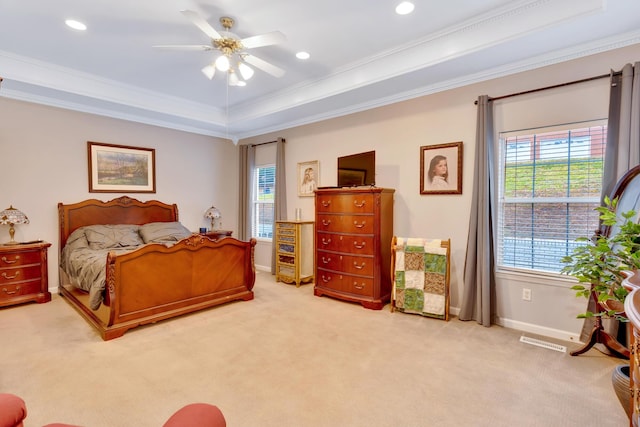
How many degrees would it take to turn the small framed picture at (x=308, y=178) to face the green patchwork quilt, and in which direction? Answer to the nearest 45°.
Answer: approximately 90° to its left

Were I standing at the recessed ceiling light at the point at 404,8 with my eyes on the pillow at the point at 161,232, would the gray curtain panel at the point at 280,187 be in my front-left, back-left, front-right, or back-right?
front-right

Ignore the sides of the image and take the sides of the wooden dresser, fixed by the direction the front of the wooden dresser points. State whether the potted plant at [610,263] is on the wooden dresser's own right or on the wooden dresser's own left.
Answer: on the wooden dresser's own left

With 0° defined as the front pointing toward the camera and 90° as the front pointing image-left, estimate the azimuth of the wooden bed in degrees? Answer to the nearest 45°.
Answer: approximately 315°

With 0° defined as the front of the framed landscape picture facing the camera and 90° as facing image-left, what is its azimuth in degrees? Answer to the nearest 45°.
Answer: approximately 315°

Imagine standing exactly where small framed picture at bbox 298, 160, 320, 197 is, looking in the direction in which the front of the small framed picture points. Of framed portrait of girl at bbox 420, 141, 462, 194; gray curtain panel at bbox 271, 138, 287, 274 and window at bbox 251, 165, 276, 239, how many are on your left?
1

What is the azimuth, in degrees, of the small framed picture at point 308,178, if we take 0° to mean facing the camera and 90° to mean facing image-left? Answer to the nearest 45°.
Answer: approximately 45°

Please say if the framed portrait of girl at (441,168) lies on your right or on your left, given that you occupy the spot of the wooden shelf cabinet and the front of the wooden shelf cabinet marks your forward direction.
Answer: on your left

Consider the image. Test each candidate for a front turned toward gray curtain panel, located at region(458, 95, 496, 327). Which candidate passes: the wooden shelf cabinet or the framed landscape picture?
the framed landscape picture

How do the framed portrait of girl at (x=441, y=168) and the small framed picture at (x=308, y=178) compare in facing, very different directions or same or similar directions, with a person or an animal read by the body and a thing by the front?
same or similar directions

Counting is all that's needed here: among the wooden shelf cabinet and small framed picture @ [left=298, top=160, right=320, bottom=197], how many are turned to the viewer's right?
0

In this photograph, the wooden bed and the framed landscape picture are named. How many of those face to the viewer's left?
0

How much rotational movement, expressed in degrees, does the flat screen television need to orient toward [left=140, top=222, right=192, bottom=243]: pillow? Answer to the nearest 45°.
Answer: approximately 45° to its right

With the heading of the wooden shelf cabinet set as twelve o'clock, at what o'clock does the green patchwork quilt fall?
The green patchwork quilt is roughly at 9 o'clock from the wooden shelf cabinet.

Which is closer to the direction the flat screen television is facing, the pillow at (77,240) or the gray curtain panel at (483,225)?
the pillow

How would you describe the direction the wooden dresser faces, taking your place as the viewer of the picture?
facing the viewer and to the left of the viewer

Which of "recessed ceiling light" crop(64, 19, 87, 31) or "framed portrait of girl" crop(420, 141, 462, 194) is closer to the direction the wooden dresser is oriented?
the recessed ceiling light

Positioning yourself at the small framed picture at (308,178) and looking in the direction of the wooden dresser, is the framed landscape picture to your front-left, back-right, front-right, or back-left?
back-right

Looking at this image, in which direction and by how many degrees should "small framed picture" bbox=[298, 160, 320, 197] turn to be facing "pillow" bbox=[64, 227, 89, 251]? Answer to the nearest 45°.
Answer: approximately 45° to its right
